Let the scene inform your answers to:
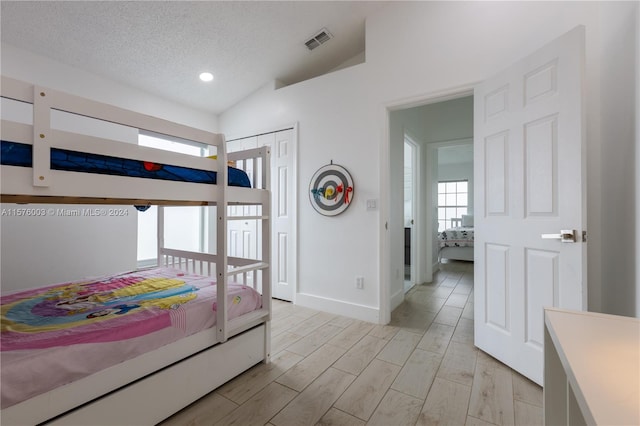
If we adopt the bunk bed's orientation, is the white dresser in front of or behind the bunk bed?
in front

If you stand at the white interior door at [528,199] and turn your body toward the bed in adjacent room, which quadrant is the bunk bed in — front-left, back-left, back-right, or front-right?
back-left

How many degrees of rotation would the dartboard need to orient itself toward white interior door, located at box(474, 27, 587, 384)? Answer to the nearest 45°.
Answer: approximately 90° to its left

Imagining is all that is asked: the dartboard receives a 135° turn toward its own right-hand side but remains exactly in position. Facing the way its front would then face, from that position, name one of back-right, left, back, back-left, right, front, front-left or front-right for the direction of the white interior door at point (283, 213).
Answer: front-left

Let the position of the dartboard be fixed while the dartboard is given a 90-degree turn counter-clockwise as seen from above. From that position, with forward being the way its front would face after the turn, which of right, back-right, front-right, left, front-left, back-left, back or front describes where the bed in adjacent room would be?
left

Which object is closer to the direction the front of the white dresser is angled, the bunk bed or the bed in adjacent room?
the bunk bed

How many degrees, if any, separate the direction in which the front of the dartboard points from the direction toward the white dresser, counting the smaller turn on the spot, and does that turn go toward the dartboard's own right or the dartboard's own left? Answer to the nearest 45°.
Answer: approximately 45° to the dartboard's own left

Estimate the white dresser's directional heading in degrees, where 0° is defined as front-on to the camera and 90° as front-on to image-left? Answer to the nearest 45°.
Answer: approximately 90°

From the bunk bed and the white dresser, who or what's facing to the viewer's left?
the white dresser

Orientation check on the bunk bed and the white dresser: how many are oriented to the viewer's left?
1

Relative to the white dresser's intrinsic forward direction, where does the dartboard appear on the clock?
The dartboard is roughly at 1 o'clock from the white dresser.

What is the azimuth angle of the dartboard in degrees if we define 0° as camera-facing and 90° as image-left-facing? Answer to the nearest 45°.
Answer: approximately 45°

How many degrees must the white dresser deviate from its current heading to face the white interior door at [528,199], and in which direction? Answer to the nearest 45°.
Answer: approximately 90° to its right
